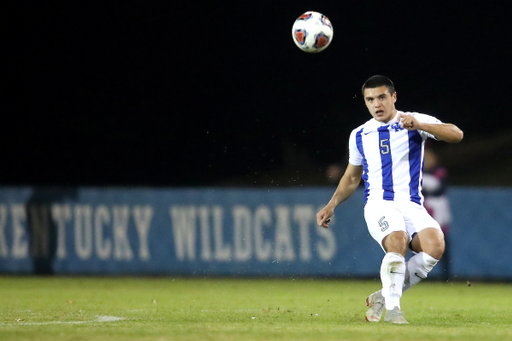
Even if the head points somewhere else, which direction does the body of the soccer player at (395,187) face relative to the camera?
toward the camera

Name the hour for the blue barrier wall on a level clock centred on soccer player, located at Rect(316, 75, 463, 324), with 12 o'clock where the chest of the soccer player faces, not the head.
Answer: The blue barrier wall is roughly at 5 o'clock from the soccer player.
